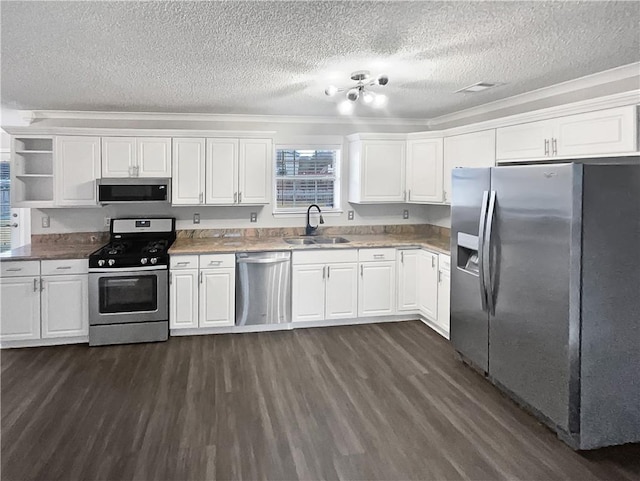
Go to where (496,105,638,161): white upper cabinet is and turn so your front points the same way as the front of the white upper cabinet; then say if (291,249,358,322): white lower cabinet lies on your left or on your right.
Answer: on your right

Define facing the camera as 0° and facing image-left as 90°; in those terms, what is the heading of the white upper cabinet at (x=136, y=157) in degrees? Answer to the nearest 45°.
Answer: approximately 0°

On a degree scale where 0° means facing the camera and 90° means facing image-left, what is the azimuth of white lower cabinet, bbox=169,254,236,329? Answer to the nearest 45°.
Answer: approximately 0°

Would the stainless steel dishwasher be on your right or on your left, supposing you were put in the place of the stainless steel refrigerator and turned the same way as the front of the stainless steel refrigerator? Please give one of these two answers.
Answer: on your right

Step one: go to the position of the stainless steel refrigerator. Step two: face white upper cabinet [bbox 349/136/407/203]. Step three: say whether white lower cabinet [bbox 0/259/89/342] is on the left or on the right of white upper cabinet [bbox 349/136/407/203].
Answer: left

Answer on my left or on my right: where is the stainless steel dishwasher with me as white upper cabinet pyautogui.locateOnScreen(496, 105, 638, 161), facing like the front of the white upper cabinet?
on my right
